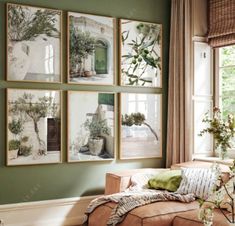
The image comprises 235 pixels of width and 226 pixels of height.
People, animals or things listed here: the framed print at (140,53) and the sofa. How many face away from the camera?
0

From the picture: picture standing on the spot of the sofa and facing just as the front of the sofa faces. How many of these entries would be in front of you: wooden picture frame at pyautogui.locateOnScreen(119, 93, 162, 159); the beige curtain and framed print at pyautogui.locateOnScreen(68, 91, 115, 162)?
0

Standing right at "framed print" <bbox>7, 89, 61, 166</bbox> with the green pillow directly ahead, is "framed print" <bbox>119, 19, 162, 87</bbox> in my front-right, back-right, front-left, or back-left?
front-left

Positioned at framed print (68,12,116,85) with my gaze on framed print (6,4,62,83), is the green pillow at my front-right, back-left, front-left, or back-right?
back-left

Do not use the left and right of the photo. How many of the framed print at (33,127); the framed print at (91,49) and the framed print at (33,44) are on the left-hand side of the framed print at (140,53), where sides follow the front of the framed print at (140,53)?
0

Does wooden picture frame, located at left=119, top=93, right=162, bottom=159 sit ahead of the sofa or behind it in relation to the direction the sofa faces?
behind

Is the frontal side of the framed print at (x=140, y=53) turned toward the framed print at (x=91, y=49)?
no

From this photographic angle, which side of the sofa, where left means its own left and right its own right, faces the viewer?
front

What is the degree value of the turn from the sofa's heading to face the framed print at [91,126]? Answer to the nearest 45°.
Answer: approximately 135° to its right

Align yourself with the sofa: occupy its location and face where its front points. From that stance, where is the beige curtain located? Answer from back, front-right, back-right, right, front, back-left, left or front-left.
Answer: back

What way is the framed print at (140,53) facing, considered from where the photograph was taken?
facing the viewer and to the right of the viewer

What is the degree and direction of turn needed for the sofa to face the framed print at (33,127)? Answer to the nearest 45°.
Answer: approximately 135° to its right
